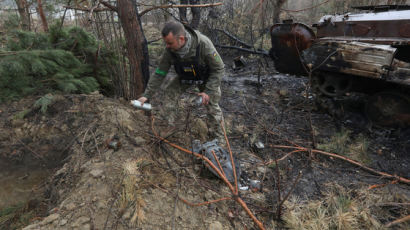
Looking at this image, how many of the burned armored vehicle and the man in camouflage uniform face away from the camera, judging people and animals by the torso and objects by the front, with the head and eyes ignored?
0

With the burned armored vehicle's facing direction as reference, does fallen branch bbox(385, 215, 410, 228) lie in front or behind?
in front

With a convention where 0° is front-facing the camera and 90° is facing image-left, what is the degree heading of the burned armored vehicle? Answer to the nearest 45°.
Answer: approximately 315°

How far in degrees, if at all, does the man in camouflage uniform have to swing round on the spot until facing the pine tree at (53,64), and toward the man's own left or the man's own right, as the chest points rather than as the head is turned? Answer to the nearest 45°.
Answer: approximately 90° to the man's own right

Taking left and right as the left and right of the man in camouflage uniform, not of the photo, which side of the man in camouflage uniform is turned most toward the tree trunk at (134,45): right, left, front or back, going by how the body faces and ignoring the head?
right

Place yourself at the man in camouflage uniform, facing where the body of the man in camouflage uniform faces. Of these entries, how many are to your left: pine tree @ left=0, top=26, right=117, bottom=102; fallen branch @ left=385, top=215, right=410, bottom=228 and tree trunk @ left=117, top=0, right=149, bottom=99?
1

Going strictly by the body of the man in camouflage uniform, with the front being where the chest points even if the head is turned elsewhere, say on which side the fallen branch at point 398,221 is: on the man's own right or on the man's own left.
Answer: on the man's own left
